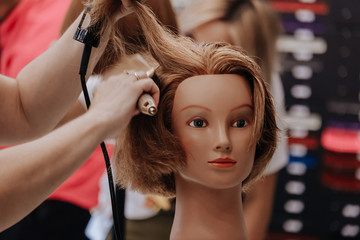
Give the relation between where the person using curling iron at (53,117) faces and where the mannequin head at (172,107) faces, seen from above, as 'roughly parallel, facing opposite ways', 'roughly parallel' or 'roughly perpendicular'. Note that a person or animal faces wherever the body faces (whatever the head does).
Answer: roughly perpendicular

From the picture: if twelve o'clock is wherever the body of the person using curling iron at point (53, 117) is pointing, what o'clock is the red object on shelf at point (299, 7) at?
The red object on shelf is roughly at 10 o'clock from the person using curling iron.

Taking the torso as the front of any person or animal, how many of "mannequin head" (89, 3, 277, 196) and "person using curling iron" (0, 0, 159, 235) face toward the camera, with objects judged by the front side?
1

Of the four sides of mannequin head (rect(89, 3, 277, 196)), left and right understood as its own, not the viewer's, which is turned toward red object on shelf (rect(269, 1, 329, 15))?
back

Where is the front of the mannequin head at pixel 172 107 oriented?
toward the camera

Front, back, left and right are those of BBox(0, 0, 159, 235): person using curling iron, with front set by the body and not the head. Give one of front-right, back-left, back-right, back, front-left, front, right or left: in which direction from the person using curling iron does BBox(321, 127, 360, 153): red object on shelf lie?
front-left

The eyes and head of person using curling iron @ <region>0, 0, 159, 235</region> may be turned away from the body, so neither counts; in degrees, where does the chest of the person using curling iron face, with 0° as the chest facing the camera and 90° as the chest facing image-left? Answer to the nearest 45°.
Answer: approximately 270°
